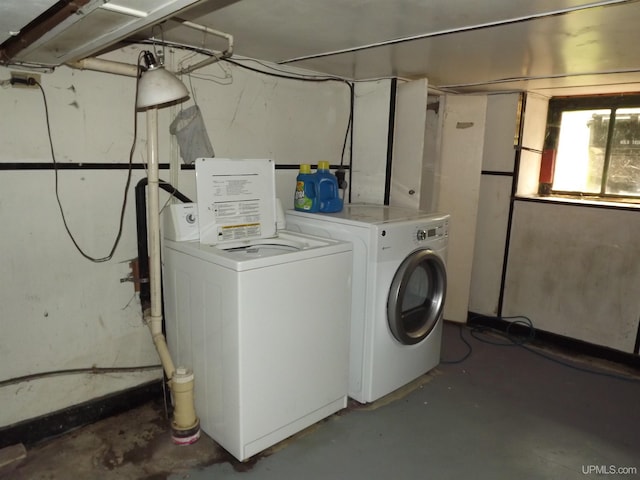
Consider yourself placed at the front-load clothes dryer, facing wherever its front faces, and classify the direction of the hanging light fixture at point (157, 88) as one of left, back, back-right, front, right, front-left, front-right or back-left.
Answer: right

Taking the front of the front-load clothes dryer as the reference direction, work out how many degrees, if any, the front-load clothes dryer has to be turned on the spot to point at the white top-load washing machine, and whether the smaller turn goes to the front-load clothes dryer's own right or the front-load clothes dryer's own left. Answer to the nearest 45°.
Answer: approximately 90° to the front-load clothes dryer's own right

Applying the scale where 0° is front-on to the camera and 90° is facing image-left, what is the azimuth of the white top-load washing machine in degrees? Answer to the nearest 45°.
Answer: approximately 315°

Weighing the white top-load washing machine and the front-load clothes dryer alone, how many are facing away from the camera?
0

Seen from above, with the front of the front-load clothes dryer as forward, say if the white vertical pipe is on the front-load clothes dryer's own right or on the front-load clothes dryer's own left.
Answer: on the front-load clothes dryer's own right

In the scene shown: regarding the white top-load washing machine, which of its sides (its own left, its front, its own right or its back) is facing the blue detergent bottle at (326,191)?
left

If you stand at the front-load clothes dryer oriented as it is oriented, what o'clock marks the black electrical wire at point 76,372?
The black electrical wire is roughly at 4 o'clock from the front-load clothes dryer.

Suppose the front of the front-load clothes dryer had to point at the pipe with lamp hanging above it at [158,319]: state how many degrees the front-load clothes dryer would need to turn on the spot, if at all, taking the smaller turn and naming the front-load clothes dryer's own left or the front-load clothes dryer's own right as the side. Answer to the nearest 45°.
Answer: approximately 90° to the front-load clothes dryer's own right

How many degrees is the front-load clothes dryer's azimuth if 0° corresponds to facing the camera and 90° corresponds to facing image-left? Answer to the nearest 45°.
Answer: approximately 315°
